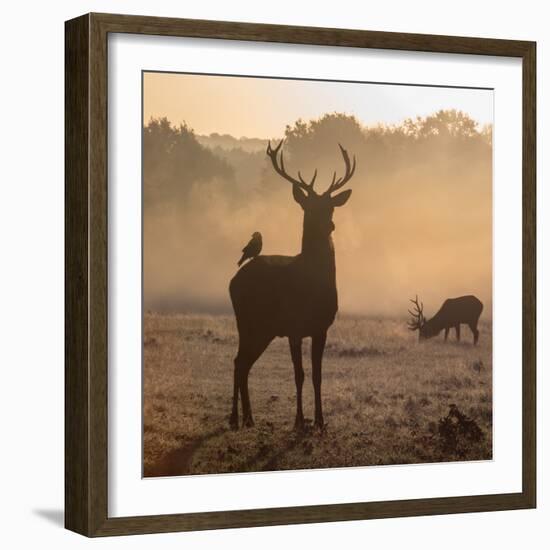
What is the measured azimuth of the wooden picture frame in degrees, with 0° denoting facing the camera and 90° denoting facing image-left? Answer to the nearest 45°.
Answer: approximately 315°
